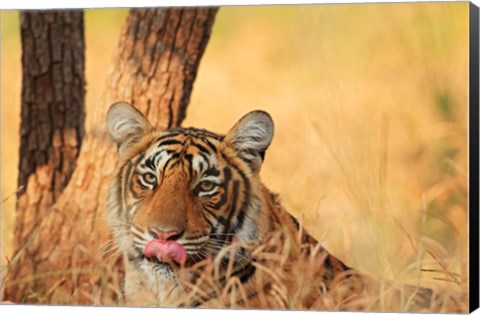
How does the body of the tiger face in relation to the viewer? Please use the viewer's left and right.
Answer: facing the viewer and to the left of the viewer
